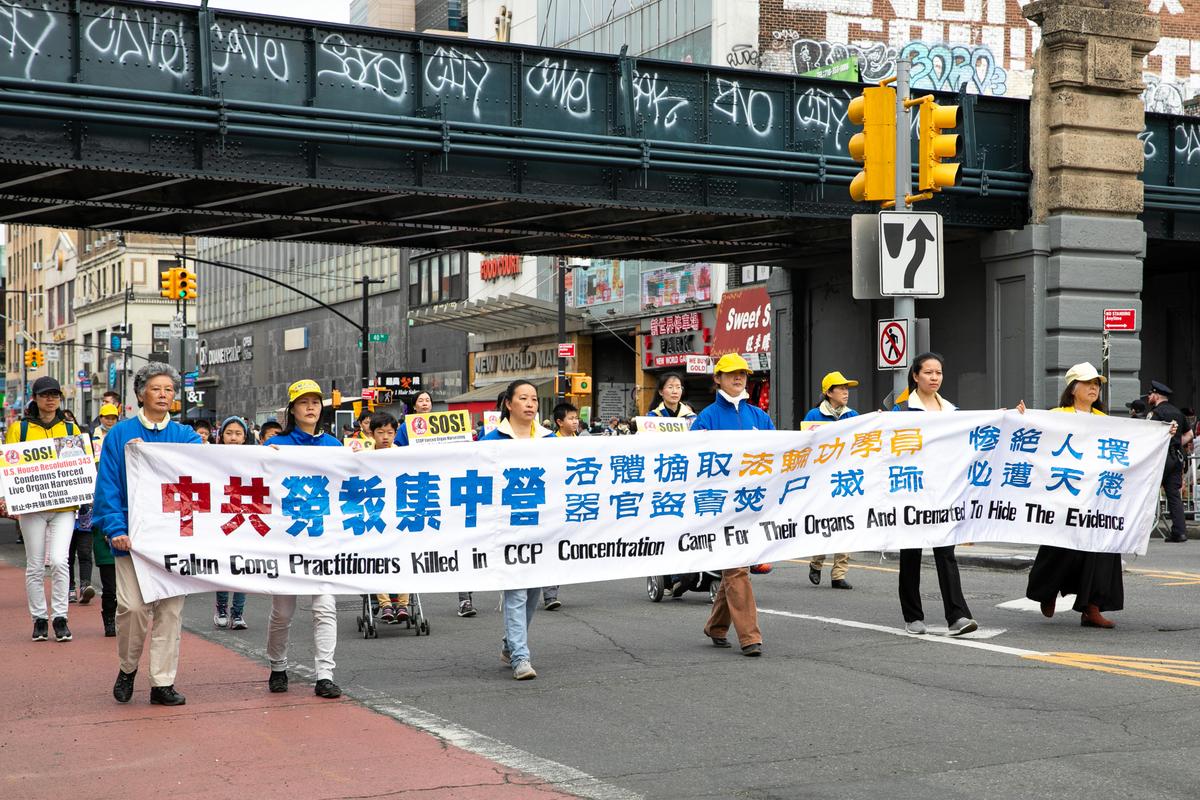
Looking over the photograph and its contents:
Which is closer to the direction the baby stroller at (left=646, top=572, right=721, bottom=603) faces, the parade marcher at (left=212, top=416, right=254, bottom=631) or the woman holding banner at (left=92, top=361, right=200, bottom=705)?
the woman holding banner

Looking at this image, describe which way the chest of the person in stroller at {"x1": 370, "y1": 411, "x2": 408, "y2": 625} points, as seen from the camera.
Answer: toward the camera

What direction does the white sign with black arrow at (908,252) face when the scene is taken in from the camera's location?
facing the viewer

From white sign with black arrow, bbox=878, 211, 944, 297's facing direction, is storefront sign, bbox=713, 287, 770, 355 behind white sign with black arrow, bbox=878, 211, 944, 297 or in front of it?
behind

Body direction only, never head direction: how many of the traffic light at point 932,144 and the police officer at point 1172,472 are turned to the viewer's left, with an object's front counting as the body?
1

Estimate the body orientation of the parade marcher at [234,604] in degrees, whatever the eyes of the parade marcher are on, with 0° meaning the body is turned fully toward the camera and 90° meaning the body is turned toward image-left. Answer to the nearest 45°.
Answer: approximately 0°

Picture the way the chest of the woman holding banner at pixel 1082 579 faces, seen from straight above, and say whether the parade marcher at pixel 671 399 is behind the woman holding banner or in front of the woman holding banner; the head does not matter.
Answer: behind

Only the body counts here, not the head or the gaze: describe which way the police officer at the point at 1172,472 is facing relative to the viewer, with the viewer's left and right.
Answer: facing to the left of the viewer

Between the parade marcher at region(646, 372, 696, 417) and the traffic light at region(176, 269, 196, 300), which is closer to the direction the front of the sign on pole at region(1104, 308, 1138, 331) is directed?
the parade marcher

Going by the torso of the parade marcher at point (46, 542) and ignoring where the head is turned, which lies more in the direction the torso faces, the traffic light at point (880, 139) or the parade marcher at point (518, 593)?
the parade marcher
